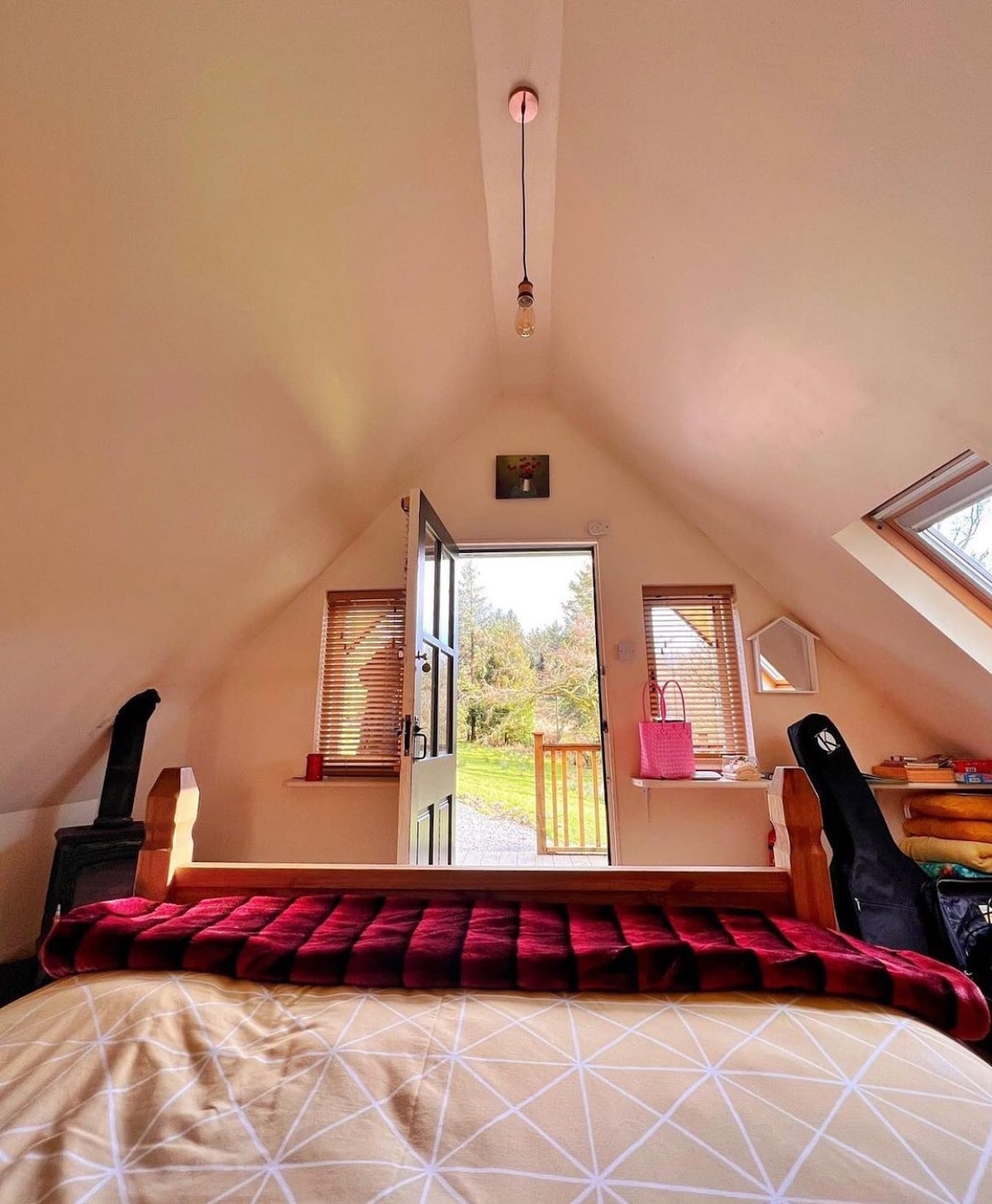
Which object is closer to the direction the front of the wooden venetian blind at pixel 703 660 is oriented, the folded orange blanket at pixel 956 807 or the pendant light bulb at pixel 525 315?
the pendant light bulb

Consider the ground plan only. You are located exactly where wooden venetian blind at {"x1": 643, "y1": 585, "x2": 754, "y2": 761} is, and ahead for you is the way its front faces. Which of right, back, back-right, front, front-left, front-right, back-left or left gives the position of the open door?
front-right

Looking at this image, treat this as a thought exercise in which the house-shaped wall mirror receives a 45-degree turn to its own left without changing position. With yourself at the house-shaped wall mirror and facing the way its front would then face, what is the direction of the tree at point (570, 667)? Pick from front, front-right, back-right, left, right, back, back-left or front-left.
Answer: back

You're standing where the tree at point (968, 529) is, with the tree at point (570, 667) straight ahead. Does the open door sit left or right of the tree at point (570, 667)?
left

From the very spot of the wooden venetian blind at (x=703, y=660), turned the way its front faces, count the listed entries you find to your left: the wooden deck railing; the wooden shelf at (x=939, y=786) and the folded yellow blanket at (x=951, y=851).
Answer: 2

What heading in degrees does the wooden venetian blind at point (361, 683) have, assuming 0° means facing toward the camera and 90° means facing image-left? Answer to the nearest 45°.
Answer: approximately 0°

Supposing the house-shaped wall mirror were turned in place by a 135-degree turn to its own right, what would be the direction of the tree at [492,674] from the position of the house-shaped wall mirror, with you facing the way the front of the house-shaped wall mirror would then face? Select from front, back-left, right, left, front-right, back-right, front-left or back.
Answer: front

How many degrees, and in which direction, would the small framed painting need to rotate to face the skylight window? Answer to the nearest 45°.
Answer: approximately 45° to its left
